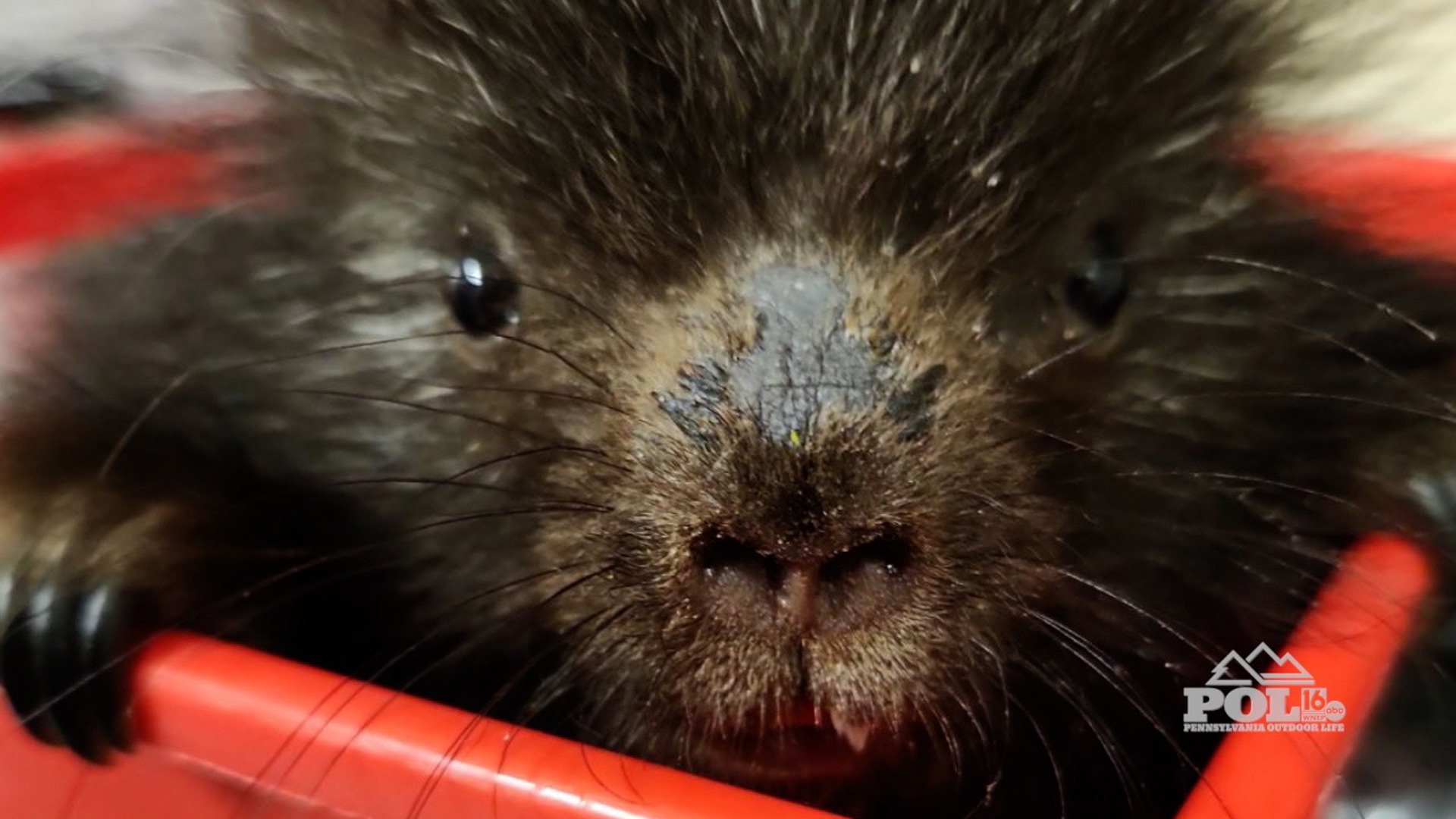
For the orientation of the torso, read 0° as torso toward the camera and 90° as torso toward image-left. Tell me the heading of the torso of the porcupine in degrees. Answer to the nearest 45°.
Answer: approximately 0°
